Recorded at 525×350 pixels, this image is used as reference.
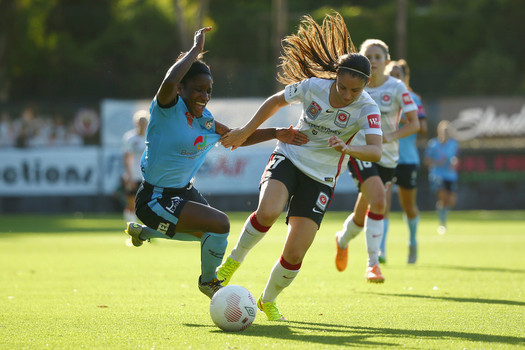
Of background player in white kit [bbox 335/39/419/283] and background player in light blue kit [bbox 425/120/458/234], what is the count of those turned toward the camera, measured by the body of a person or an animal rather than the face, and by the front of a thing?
2

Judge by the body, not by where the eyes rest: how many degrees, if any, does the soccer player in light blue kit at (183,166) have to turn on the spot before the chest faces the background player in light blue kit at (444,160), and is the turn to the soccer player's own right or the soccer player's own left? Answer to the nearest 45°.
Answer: approximately 90° to the soccer player's own left

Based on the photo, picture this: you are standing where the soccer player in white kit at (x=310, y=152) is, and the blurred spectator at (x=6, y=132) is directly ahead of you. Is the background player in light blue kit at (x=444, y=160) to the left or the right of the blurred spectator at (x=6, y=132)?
right

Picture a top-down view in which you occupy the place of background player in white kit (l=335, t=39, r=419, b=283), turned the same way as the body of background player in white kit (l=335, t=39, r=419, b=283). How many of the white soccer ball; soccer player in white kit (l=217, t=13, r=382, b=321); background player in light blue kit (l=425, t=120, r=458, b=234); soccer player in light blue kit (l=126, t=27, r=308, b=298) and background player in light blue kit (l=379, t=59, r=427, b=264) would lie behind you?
2

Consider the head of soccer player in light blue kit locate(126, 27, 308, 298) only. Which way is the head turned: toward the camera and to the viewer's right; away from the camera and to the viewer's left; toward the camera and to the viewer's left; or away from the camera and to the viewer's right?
toward the camera and to the viewer's right

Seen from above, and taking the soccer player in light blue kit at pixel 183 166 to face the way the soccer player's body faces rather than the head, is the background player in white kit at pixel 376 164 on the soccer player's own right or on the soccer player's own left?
on the soccer player's own left

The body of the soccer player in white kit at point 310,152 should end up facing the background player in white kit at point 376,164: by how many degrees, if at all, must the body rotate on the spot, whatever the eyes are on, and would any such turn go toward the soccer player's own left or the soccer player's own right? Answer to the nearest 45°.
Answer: approximately 180°

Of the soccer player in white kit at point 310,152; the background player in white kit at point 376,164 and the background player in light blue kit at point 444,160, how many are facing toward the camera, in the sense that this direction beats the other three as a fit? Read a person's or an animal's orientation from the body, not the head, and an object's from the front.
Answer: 3

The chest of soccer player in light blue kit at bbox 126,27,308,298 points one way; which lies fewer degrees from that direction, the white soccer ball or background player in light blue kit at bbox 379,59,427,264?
the white soccer ball

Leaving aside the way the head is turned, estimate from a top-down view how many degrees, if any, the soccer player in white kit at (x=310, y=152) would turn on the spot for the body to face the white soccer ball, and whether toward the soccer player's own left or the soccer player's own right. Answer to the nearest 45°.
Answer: approximately 45° to the soccer player's own right

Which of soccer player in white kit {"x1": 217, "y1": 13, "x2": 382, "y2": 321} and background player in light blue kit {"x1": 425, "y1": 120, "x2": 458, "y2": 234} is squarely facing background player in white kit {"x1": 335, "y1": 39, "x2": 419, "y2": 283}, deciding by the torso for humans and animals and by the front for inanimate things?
the background player in light blue kit

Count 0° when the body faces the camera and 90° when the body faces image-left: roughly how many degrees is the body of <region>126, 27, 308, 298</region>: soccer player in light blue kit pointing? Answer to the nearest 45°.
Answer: approximately 315°

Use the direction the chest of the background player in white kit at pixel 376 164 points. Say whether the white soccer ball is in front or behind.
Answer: in front
